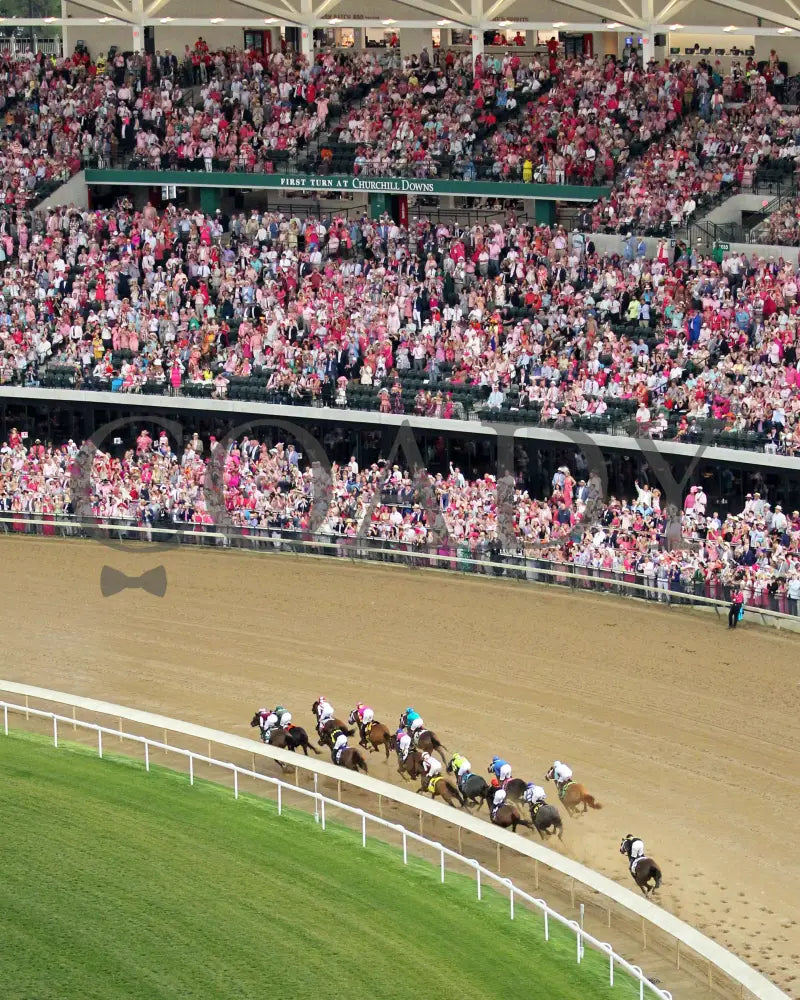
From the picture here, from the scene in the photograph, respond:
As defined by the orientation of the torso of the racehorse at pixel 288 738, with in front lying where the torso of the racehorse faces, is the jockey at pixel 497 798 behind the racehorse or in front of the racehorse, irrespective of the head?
behind

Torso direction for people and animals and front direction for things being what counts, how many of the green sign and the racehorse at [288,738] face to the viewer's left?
1

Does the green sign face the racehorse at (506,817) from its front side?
yes

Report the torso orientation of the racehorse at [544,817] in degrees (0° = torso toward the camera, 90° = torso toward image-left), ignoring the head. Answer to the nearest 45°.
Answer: approximately 135°

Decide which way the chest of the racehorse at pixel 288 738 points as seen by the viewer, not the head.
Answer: to the viewer's left

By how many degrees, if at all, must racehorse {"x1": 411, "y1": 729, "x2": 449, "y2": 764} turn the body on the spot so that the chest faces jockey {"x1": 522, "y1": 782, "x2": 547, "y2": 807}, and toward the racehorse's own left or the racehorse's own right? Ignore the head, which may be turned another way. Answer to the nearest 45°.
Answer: approximately 180°

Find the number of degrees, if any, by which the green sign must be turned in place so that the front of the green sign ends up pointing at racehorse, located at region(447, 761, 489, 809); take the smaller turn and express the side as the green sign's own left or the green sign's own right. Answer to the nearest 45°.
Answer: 0° — it already faces it

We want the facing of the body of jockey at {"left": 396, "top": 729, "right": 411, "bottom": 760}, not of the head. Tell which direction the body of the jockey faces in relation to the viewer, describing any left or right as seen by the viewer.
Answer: facing away from the viewer and to the left of the viewer

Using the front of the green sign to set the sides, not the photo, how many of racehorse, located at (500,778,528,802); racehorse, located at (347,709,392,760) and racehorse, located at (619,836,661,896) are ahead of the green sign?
3

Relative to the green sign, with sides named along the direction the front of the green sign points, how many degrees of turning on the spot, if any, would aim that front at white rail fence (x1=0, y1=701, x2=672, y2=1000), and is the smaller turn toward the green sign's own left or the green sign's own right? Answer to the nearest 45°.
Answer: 0° — it already faces it

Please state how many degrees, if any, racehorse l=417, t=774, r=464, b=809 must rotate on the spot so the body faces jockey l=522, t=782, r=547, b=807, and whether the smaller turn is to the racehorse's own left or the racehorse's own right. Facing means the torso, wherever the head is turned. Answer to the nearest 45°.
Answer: approximately 180°
